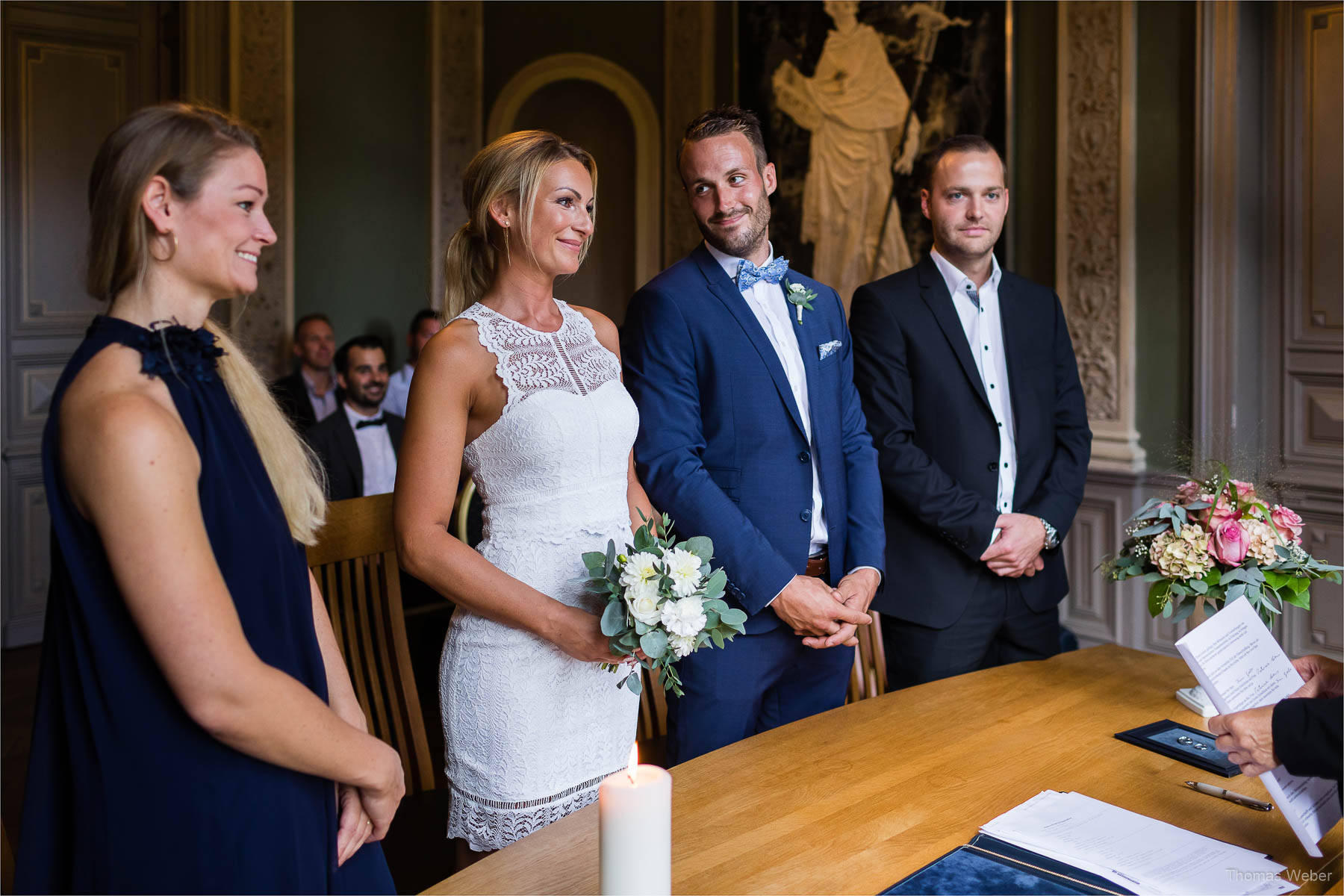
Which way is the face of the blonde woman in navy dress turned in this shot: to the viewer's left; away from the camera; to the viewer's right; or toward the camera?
to the viewer's right

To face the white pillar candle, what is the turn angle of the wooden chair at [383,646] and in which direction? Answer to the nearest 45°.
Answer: approximately 45° to its right

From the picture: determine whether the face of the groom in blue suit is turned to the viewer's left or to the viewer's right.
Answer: to the viewer's left

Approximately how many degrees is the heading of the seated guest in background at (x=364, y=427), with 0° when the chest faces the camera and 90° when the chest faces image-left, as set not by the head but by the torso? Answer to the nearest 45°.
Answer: approximately 315°

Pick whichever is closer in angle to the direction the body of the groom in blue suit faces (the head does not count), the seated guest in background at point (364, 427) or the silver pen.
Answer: the silver pen

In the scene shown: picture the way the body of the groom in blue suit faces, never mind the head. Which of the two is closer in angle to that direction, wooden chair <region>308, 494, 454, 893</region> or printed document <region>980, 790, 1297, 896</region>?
the printed document

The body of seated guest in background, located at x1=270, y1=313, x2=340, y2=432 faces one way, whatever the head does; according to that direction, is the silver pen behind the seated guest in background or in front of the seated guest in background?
in front
